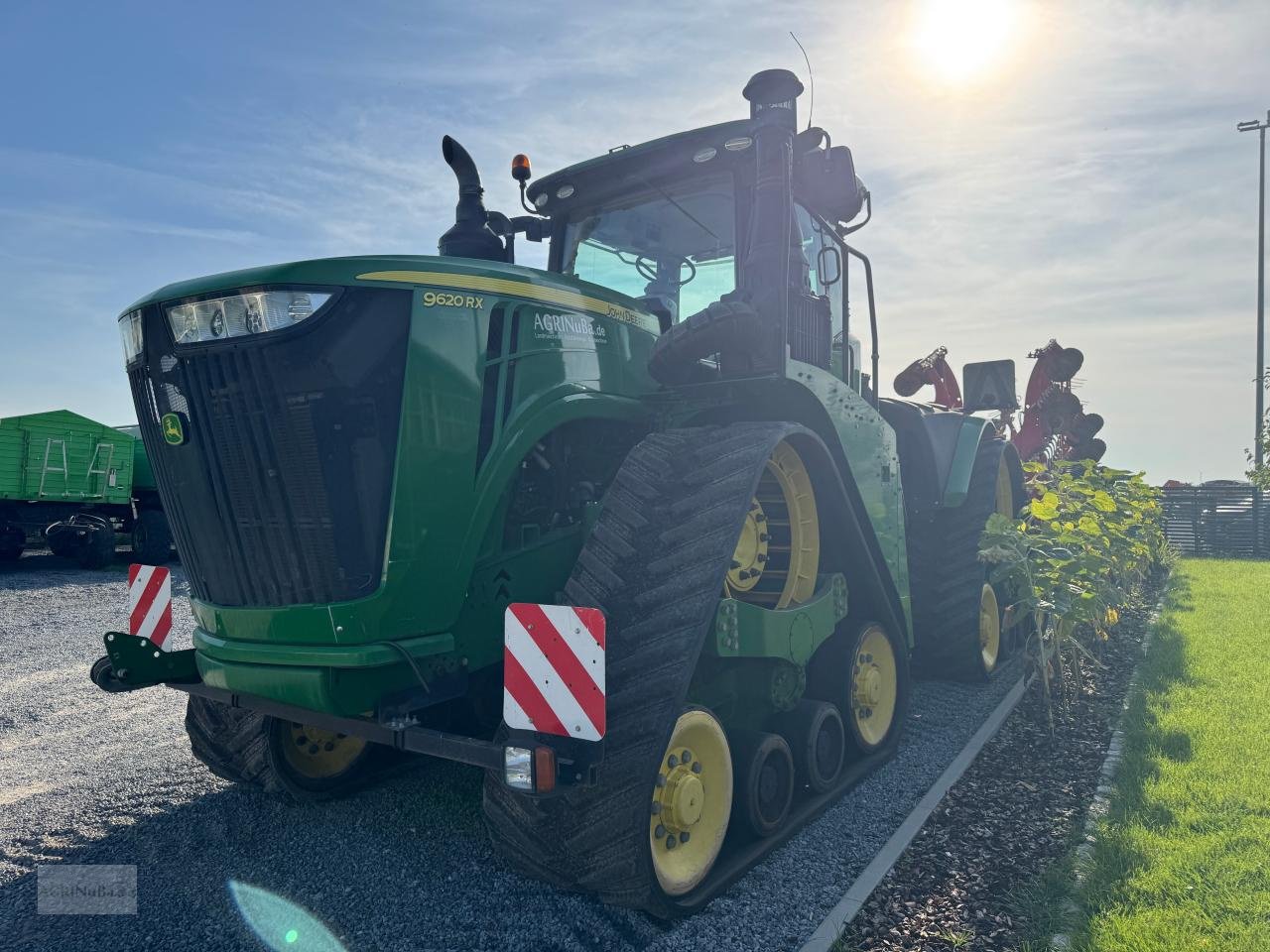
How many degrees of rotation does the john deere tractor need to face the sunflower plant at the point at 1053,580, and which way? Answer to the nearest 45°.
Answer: approximately 180°

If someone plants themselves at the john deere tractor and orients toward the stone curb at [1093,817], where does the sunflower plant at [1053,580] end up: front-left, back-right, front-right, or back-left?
front-left

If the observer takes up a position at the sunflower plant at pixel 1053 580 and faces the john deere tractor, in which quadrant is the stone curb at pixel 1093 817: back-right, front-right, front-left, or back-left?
front-left

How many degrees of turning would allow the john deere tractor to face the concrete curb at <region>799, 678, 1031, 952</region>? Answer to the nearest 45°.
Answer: approximately 135° to its left

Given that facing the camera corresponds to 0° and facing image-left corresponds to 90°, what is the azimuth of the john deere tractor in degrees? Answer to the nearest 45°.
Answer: approximately 45°

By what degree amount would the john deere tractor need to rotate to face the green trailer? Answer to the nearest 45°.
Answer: approximately 90° to its right

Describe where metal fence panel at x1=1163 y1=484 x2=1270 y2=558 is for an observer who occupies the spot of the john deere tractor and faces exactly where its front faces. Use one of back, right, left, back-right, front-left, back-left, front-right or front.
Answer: back

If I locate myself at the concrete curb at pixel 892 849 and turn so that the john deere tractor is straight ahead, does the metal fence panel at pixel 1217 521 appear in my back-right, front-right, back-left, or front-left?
front-right
